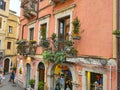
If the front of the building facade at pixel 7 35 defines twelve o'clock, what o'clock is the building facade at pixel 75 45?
the building facade at pixel 75 45 is roughly at 1 o'clock from the building facade at pixel 7 35.

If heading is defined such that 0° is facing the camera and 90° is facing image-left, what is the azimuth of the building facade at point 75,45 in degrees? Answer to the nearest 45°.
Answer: approximately 45°

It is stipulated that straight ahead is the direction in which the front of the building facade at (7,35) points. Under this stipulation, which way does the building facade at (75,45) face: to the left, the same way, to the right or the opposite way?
to the right

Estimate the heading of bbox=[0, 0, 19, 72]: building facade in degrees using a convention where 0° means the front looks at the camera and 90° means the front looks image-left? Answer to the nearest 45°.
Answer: approximately 315°

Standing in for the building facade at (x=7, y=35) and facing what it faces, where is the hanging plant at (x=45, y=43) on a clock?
The hanging plant is roughly at 1 o'clock from the building facade.

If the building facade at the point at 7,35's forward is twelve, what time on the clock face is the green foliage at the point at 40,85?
The green foliage is roughly at 1 o'clock from the building facade.

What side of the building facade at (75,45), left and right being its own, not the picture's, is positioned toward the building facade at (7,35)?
right
